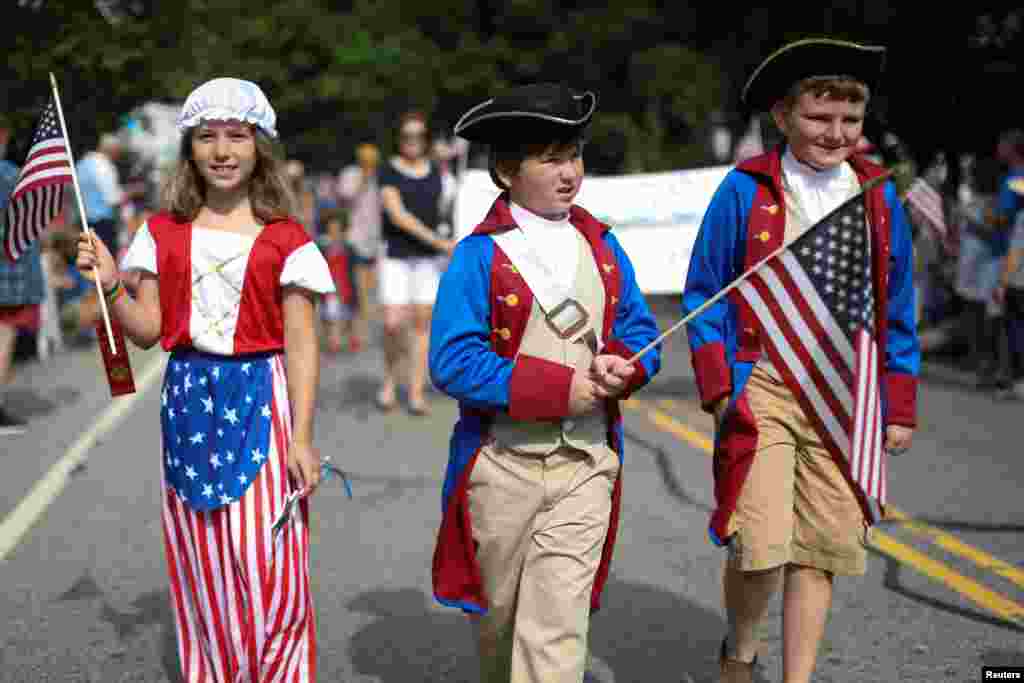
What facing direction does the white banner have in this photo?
toward the camera

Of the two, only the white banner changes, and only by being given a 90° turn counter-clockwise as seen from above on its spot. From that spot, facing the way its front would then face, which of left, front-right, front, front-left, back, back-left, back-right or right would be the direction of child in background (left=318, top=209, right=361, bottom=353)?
back-left

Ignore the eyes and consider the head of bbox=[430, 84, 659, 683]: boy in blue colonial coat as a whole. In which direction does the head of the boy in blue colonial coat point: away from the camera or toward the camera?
toward the camera

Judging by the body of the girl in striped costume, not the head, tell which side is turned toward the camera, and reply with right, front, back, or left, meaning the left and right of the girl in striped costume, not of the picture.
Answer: front

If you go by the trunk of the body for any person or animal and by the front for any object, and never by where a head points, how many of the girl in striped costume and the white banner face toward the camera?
2

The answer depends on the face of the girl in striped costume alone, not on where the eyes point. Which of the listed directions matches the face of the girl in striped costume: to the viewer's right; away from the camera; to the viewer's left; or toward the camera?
toward the camera

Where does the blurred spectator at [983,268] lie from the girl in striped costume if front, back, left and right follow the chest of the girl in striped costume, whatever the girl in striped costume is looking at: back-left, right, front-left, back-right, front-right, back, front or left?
back-left

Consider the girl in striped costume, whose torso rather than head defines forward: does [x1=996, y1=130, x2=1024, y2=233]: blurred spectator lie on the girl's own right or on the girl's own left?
on the girl's own left

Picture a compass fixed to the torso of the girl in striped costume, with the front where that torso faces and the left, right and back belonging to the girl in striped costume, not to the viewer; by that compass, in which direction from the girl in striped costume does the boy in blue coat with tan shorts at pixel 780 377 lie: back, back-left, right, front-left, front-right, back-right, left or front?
left

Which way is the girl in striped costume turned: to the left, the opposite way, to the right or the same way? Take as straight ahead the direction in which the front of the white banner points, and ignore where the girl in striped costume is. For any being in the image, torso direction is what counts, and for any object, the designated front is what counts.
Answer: the same way
